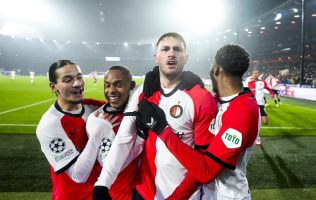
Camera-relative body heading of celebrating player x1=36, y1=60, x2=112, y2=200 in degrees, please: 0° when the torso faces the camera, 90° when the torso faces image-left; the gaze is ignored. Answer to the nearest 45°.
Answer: approximately 315°

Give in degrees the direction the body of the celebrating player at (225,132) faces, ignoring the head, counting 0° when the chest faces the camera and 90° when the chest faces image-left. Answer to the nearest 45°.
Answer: approximately 90°

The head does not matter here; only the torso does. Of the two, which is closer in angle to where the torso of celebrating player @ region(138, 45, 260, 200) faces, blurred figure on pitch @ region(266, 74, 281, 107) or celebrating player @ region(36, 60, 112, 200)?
the celebrating player

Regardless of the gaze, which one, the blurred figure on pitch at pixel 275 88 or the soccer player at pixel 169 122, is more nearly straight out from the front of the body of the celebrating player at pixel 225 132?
the soccer player

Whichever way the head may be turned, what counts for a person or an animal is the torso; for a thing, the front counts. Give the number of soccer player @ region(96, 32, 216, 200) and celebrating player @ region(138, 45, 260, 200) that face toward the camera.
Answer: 1

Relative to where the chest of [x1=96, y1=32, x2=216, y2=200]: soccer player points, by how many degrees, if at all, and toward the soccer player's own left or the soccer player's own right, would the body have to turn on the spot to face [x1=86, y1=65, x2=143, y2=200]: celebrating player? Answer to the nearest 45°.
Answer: approximately 135° to the soccer player's own right
